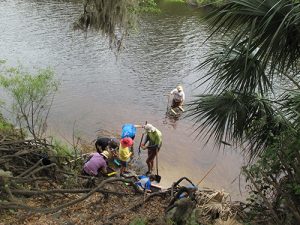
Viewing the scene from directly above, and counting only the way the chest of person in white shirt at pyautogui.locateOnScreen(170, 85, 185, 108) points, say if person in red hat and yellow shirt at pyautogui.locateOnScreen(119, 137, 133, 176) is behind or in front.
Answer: in front

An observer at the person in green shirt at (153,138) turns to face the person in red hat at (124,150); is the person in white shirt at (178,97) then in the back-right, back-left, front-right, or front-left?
back-right

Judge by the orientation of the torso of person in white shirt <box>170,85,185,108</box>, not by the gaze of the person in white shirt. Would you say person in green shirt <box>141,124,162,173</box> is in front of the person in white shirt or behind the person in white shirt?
in front

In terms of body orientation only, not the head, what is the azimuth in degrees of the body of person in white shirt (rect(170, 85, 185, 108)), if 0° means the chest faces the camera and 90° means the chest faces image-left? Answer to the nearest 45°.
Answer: approximately 45°
